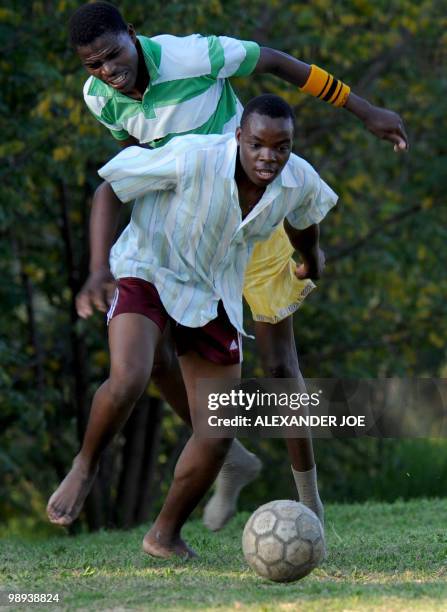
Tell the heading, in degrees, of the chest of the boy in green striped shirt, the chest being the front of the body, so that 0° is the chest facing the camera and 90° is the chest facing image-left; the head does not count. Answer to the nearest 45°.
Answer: approximately 45°

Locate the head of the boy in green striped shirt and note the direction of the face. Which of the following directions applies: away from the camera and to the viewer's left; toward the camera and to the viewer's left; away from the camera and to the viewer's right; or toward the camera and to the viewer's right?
toward the camera and to the viewer's left

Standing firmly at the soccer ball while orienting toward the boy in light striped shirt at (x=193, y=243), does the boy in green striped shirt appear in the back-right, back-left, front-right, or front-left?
front-right

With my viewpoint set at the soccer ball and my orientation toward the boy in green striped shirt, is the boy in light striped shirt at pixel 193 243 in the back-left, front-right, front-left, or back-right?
front-left
